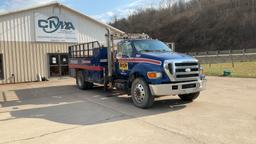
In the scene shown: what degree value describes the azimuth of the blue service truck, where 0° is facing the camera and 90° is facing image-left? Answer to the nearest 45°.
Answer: approximately 315°

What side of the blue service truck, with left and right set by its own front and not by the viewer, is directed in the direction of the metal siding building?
back
